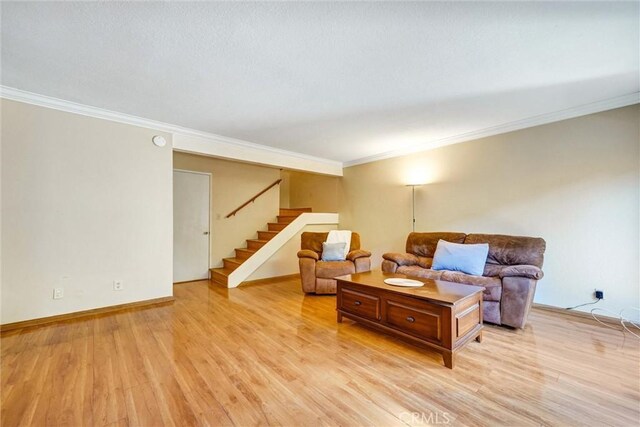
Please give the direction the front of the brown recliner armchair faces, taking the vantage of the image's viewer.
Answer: facing the viewer

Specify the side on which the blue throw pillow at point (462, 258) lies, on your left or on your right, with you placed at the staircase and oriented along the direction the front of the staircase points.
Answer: on your left

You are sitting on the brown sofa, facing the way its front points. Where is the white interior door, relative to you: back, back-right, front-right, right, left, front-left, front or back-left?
front-right

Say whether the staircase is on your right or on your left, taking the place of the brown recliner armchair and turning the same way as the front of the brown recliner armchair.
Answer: on your right

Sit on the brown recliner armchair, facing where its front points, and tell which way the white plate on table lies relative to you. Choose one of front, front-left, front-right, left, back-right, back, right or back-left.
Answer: front-left

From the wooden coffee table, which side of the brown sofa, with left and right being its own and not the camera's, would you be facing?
front

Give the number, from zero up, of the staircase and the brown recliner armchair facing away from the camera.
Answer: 0

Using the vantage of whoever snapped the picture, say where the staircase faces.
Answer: facing the viewer and to the left of the viewer

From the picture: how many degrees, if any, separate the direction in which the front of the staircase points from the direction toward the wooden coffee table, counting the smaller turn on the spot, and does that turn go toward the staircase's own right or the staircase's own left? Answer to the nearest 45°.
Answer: approximately 90° to the staircase's own left

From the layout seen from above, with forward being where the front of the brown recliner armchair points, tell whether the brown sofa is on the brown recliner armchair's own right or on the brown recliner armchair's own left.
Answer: on the brown recliner armchair's own left

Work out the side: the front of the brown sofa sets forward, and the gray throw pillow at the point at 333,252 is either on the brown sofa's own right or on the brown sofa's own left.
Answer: on the brown sofa's own right

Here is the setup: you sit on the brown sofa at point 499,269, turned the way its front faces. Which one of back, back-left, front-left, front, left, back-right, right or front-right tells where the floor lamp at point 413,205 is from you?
right
